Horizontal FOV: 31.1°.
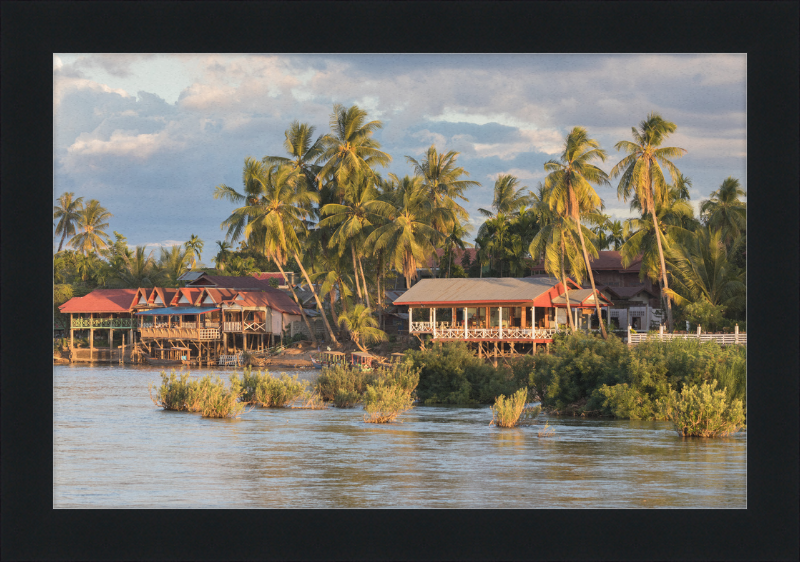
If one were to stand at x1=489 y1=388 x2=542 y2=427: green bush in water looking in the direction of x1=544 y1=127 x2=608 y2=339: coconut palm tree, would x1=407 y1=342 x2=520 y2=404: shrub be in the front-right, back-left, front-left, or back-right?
front-left

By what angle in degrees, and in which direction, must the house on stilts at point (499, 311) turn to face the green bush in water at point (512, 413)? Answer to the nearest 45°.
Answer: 0° — it already faces it

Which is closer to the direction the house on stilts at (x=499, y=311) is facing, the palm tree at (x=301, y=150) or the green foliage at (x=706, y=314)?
the green foliage

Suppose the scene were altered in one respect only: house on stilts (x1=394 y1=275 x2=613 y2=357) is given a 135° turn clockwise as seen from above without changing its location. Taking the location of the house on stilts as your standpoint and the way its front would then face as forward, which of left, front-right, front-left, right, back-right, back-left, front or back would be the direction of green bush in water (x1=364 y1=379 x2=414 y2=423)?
back-left

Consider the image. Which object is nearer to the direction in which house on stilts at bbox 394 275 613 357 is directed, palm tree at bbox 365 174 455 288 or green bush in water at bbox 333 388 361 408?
the green bush in water

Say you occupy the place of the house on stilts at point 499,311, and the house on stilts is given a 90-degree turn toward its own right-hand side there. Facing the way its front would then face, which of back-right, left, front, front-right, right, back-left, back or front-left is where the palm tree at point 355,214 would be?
front-right

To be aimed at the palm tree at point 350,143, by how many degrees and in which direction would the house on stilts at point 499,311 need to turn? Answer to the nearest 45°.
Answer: approximately 135° to its right

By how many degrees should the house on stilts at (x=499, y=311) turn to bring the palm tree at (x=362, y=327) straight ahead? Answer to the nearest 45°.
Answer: approximately 135° to its right

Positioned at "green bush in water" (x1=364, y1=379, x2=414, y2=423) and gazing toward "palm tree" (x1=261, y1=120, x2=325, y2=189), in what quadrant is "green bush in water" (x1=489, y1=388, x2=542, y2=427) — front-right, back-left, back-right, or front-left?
back-right

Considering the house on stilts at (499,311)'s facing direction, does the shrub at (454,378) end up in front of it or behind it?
in front

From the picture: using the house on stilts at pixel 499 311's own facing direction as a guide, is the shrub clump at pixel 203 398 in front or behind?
in front

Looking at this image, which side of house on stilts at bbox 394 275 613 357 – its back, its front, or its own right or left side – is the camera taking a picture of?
front

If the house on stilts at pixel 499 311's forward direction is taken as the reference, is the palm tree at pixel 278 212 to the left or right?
on its right
